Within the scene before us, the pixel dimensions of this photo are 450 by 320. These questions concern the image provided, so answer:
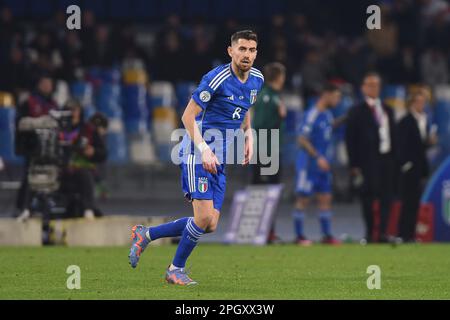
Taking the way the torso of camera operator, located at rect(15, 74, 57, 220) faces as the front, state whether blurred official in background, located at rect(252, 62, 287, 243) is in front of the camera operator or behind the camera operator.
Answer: in front

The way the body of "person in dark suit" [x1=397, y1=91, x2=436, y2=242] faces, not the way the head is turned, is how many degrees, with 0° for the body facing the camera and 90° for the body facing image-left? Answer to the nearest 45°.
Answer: approximately 315°

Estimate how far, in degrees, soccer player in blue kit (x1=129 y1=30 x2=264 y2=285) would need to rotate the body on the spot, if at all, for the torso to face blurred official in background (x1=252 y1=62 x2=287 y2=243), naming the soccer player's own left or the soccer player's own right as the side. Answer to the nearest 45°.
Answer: approximately 135° to the soccer player's own left

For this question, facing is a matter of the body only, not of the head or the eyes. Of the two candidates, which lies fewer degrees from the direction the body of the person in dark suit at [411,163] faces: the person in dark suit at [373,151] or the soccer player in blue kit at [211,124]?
the soccer player in blue kit

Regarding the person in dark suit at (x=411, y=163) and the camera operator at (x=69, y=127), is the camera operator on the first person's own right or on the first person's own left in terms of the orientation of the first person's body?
on the first person's own right

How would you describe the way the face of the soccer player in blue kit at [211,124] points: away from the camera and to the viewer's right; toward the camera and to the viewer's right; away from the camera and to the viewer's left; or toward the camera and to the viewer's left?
toward the camera and to the viewer's right

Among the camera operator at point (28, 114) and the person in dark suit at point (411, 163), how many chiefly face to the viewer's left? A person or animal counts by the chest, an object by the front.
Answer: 0

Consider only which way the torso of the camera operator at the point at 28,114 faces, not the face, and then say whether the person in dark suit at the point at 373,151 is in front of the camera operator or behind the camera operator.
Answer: in front

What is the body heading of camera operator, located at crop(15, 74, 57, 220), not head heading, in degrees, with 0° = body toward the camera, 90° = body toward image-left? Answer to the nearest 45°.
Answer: approximately 315°
